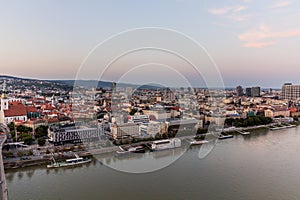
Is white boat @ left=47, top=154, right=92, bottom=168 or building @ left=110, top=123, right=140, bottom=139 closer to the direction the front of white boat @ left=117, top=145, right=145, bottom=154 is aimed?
the white boat

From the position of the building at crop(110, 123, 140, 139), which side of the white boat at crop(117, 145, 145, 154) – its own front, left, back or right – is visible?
right

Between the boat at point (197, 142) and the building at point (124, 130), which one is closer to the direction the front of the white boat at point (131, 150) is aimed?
the building

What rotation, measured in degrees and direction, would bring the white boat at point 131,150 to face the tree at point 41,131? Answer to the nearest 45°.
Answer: approximately 45° to its right

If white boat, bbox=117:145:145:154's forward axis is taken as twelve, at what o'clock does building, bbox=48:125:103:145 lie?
The building is roughly at 1 o'clock from the white boat.

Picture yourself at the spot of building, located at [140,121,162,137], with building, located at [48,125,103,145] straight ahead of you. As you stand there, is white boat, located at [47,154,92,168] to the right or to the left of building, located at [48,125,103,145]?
left

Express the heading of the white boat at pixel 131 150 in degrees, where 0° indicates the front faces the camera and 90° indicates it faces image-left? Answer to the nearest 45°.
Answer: approximately 90°

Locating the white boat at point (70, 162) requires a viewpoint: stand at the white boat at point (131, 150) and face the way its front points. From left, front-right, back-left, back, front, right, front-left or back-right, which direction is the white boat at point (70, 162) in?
front-left

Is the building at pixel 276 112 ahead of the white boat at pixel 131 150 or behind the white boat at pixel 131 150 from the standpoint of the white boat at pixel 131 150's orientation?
behind

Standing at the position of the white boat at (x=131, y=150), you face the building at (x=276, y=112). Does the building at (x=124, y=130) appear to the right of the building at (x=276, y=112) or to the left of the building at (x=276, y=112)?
left

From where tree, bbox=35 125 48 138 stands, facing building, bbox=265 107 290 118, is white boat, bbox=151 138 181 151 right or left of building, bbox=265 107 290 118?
right

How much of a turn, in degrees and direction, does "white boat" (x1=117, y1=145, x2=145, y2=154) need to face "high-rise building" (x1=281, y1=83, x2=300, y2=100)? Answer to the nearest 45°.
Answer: approximately 135° to its right

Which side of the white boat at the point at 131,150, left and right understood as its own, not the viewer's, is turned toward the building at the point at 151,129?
right

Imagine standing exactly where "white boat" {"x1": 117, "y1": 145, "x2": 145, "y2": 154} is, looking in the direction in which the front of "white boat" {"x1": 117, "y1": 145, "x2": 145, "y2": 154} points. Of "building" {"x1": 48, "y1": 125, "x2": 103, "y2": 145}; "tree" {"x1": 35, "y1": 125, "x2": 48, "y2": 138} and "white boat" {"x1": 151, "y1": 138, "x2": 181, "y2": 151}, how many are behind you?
1

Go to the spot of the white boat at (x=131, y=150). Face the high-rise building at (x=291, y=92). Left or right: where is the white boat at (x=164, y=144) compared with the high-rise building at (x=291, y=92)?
right
